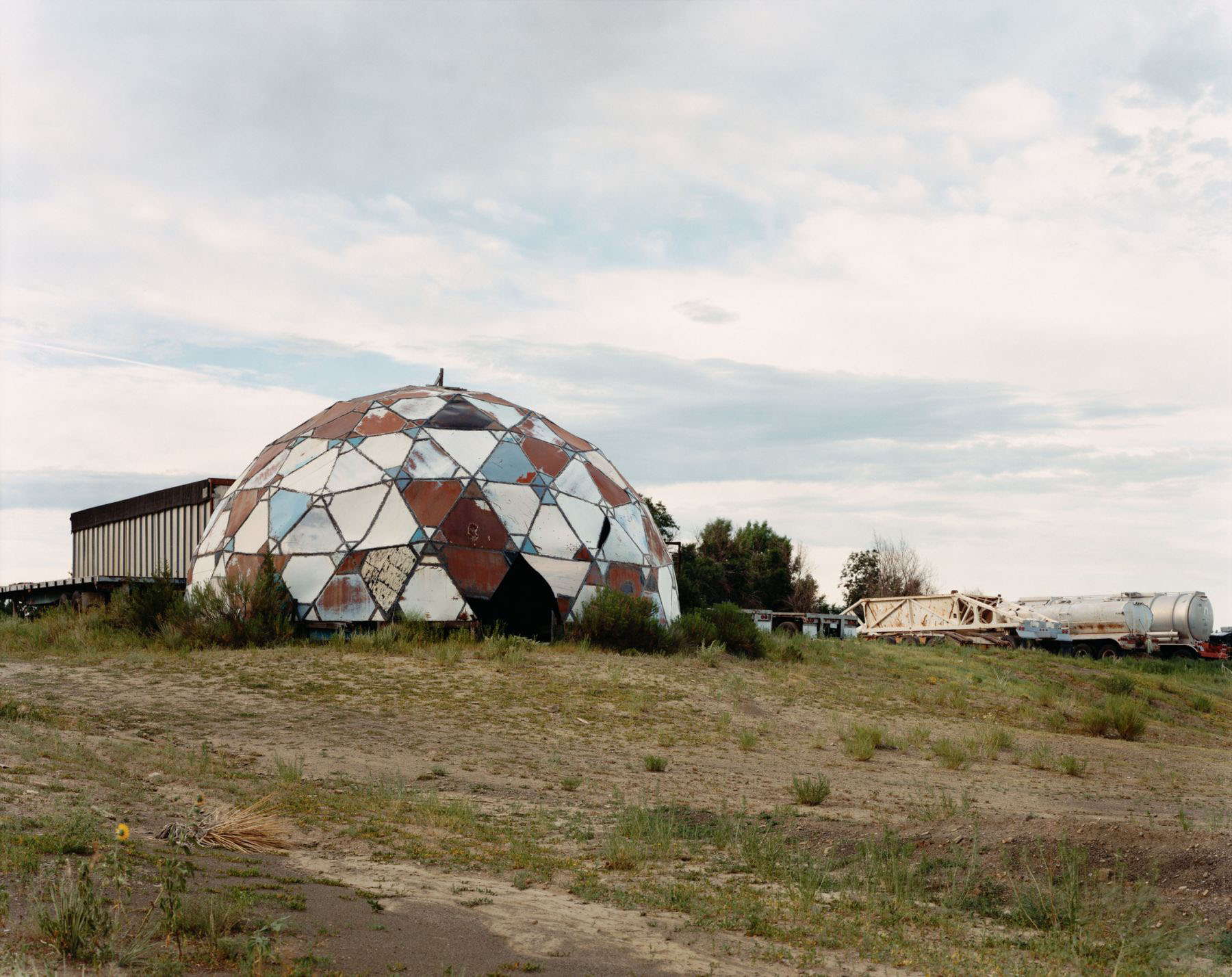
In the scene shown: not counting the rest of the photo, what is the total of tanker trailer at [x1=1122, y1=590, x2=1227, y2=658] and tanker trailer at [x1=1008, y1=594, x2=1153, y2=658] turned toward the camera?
0

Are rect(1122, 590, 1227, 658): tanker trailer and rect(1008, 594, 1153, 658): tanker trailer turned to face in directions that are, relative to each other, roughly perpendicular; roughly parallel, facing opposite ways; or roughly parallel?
roughly parallel

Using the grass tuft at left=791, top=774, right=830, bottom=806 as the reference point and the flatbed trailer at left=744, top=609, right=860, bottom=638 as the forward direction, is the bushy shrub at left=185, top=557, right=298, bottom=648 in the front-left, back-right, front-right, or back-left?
front-left
